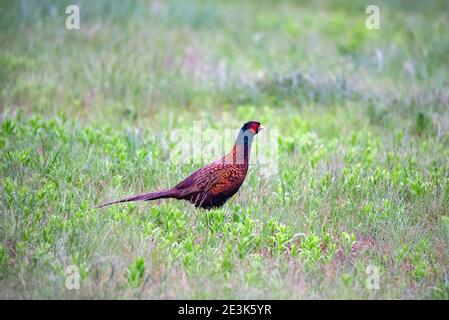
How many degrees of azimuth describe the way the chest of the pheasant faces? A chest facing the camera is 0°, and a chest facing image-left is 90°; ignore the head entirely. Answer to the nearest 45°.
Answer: approximately 270°
